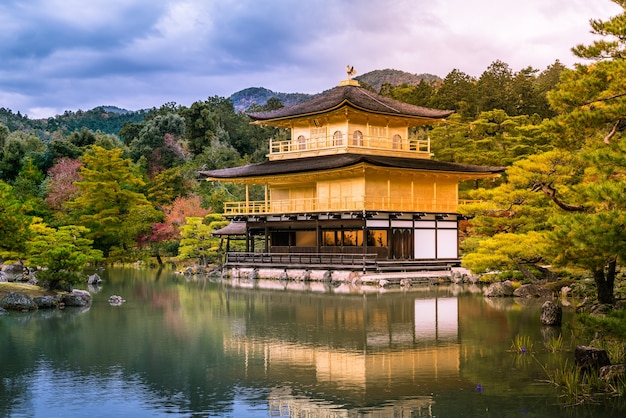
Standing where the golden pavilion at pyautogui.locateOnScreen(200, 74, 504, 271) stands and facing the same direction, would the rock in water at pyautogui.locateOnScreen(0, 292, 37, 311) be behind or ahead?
ahead

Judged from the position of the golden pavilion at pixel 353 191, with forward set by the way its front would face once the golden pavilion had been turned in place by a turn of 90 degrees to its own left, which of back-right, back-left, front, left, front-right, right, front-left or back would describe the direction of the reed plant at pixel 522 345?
front-right

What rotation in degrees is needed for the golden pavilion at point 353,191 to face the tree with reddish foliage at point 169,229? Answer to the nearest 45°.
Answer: approximately 90° to its right

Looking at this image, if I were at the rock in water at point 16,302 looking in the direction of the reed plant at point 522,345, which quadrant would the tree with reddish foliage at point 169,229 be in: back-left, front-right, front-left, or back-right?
back-left

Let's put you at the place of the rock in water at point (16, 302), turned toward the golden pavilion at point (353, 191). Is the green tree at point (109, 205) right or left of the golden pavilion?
left

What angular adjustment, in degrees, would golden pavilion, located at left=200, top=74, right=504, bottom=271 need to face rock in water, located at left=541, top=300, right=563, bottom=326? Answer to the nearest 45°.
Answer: approximately 45° to its left

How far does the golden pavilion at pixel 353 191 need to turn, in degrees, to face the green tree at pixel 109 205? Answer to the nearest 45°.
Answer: approximately 90° to its right

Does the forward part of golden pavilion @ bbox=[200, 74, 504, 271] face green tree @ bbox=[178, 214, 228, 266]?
no

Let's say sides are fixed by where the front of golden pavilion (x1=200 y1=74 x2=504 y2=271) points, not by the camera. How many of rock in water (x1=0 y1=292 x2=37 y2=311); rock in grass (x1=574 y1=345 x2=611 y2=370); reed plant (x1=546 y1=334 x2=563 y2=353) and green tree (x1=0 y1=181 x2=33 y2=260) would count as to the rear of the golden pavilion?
0

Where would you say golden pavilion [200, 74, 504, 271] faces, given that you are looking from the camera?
facing the viewer and to the left of the viewer

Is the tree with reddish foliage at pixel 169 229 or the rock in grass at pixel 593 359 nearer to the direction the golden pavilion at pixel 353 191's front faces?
the rock in grass

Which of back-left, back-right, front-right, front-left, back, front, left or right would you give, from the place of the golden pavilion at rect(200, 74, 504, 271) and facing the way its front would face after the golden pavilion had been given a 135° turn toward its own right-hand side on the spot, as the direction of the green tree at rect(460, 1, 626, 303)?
back

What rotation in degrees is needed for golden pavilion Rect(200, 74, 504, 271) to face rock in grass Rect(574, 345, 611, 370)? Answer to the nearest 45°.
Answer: approximately 45° to its left

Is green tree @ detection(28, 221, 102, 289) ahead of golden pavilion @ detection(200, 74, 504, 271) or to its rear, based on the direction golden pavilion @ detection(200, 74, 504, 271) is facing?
ahead

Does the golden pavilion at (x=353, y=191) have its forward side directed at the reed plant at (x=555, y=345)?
no
